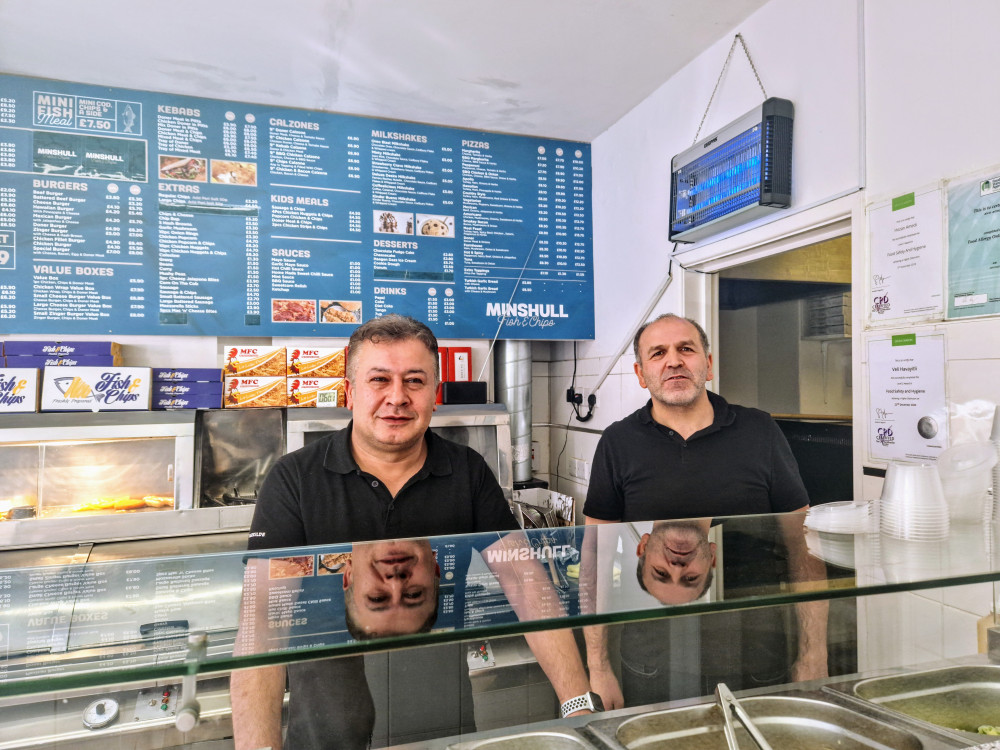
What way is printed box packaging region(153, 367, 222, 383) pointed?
toward the camera

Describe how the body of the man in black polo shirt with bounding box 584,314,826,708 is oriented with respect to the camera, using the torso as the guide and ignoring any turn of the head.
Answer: toward the camera

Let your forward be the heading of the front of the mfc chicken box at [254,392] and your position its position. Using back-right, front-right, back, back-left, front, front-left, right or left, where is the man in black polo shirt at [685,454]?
front-left

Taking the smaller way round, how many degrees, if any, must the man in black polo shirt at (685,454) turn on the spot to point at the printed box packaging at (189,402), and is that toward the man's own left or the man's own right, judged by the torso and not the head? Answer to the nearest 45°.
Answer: approximately 90° to the man's own right

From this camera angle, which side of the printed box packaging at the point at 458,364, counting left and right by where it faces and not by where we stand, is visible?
front

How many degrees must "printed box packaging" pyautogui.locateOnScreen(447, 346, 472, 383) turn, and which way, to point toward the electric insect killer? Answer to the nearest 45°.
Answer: approximately 45° to its left

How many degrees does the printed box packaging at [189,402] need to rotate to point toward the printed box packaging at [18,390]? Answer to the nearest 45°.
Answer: approximately 90° to its right

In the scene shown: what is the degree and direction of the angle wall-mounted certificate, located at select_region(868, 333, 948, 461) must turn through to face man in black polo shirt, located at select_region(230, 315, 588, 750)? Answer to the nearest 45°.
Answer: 0° — it already faces them

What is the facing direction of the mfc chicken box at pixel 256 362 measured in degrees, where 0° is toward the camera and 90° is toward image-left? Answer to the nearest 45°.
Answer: approximately 0°

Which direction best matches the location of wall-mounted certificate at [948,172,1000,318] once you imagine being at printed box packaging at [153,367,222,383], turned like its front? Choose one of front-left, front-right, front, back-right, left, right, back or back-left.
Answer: front-left

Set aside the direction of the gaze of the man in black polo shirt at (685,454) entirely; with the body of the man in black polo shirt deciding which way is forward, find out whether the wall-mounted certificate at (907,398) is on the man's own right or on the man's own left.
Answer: on the man's own left

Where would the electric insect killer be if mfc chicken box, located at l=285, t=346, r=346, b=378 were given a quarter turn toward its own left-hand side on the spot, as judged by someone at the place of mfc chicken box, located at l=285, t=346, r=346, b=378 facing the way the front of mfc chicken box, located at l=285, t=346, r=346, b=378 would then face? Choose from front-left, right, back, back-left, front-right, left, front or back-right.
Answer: front-right

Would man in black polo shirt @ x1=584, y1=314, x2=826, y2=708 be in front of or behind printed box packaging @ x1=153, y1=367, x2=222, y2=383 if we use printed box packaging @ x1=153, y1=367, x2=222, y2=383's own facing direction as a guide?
in front

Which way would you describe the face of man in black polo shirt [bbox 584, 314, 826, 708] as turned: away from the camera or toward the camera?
toward the camera

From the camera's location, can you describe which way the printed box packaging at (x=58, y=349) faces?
facing the viewer

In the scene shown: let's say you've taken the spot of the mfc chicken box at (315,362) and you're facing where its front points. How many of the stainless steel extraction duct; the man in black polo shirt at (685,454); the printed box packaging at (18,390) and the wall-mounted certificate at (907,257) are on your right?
1
